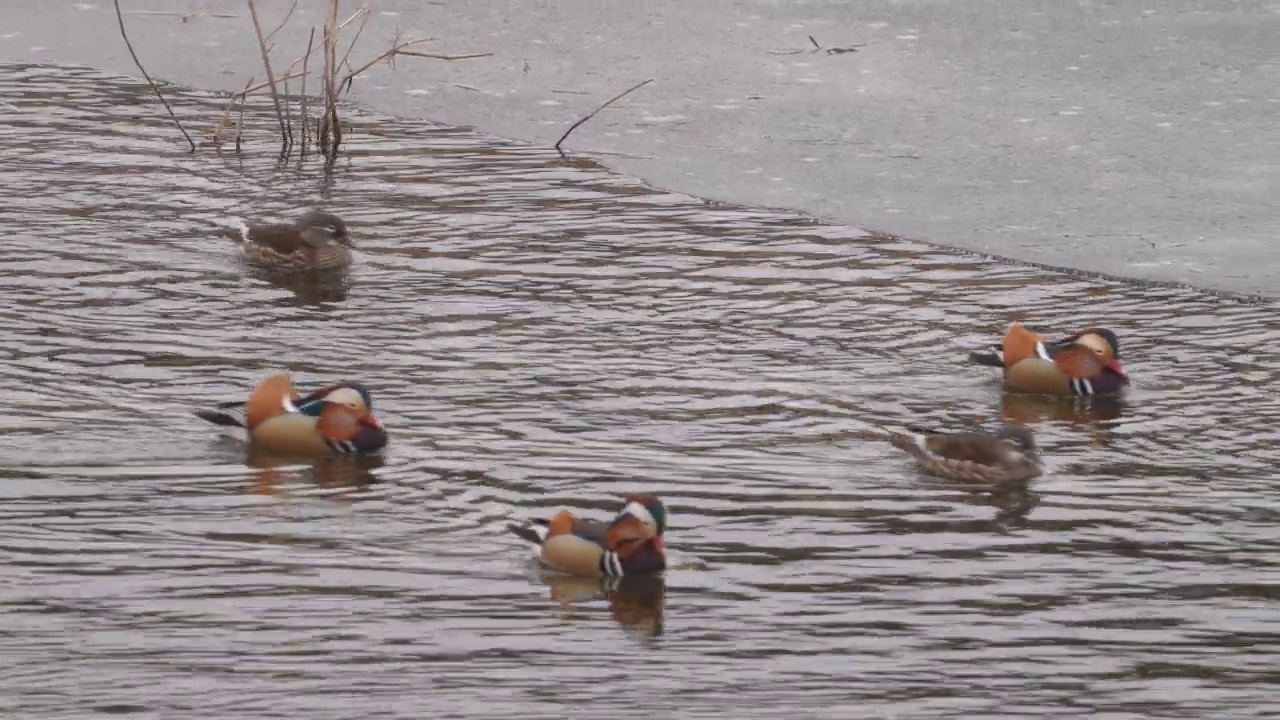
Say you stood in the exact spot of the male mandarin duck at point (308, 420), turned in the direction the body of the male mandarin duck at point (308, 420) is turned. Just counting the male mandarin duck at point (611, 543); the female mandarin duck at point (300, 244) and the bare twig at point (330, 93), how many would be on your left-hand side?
2

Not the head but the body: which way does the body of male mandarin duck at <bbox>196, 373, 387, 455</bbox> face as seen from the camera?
to the viewer's right

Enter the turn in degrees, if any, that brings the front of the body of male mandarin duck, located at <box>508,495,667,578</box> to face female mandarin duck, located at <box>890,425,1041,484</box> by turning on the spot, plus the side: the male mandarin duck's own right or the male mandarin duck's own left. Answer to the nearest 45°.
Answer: approximately 45° to the male mandarin duck's own left

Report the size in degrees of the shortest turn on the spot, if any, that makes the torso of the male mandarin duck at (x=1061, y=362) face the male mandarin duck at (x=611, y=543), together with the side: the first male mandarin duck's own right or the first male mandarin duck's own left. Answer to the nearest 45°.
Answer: approximately 135° to the first male mandarin duck's own right

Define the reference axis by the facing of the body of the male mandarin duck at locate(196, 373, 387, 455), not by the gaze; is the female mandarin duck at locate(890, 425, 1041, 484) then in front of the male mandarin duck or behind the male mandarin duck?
in front

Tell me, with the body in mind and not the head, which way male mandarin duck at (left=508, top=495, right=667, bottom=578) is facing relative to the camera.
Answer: to the viewer's right

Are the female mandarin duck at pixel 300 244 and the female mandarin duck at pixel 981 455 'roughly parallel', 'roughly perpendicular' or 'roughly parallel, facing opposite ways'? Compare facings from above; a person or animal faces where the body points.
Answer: roughly parallel

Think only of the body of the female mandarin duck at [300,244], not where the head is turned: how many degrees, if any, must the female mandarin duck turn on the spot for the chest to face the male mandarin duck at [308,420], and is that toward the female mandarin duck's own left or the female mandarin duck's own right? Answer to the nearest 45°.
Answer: approximately 90° to the female mandarin duck's own right

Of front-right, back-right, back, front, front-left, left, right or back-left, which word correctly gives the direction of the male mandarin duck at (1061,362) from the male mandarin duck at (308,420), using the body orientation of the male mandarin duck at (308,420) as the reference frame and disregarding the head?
front

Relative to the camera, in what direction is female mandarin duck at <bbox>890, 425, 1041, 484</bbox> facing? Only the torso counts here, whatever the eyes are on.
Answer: to the viewer's right

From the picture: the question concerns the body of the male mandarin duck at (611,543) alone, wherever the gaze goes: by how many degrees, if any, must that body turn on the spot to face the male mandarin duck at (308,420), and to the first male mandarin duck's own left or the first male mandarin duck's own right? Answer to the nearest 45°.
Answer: approximately 135° to the first male mandarin duck's own left

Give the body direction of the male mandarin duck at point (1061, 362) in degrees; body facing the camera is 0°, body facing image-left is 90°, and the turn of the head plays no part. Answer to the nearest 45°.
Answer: approximately 270°

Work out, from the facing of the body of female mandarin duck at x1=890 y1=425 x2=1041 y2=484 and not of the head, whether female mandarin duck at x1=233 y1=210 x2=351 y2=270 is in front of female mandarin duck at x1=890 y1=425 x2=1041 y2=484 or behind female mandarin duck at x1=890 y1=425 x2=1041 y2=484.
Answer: behind

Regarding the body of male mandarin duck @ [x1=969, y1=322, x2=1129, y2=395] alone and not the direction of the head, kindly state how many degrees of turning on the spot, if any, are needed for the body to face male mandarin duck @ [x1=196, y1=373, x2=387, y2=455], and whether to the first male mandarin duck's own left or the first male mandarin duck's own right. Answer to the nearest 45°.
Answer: approximately 135° to the first male mandarin duck's own right
